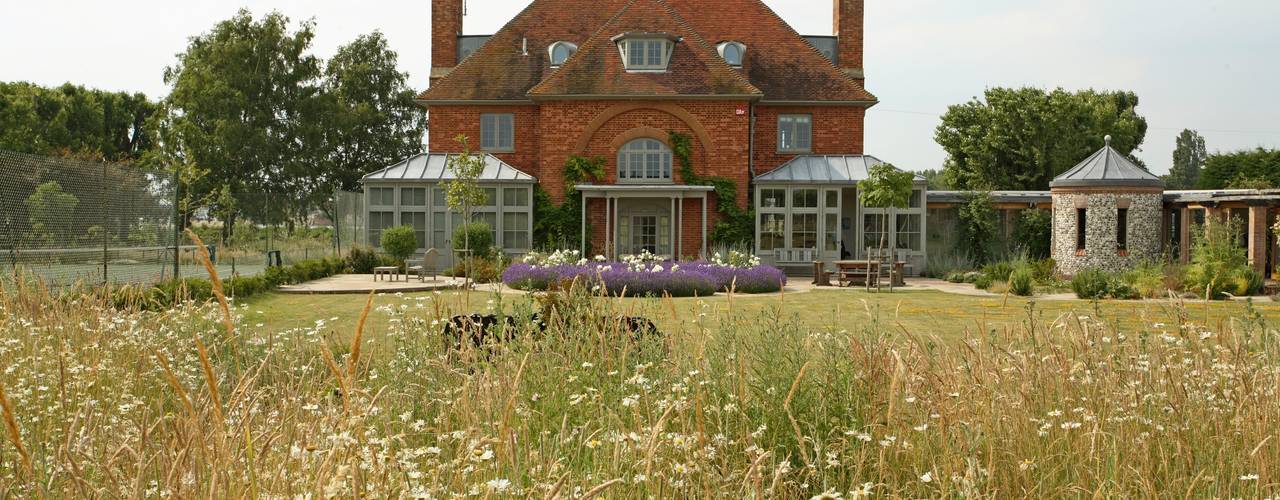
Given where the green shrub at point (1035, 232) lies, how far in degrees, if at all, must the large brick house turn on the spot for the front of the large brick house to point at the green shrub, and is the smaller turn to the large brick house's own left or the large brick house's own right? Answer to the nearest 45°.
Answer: approximately 90° to the large brick house's own left

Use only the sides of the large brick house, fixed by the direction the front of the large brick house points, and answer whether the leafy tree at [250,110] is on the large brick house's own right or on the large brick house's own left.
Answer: on the large brick house's own right

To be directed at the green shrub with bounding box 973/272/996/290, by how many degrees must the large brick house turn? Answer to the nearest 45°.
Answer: approximately 45° to its left

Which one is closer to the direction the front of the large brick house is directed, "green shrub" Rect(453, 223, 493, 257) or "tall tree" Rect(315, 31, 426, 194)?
the green shrub

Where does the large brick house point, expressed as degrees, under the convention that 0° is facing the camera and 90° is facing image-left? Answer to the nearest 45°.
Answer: approximately 0°

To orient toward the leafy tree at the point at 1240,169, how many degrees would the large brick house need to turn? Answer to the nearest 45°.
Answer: approximately 135° to its left

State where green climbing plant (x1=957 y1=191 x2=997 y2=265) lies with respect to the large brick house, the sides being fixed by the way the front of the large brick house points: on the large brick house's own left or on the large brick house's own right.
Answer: on the large brick house's own left

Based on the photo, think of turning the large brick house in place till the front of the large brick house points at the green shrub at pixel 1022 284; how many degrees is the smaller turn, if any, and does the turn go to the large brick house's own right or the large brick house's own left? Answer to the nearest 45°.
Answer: approximately 45° to the large brick house's own left

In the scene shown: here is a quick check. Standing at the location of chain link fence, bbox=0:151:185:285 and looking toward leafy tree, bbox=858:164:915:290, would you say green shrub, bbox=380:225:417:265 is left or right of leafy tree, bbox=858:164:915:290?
left

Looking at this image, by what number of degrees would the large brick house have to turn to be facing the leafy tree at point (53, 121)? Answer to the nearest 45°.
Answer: approximately 135° to its right
